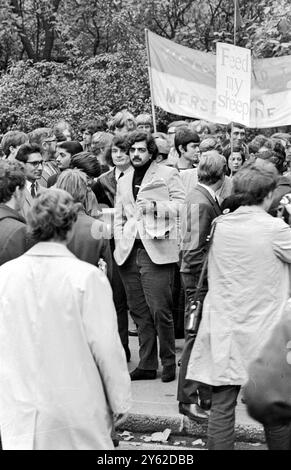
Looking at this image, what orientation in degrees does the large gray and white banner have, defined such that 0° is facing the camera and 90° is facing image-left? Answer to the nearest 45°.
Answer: approximately 0°

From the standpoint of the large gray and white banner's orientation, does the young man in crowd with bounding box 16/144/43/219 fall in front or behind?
in front

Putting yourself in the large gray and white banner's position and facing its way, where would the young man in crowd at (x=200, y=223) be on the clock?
The young man in crowd is roughly at 12 o'clock from the large gray and white banner.

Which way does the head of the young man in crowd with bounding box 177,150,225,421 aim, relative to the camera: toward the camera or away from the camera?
away from the camera

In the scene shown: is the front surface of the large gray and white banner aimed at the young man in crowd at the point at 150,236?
yes

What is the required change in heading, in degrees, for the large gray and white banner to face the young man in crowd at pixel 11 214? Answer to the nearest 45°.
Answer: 0° — it already faces them

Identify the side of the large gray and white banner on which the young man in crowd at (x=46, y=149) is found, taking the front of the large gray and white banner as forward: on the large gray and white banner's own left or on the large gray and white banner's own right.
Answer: on the large gray and white banner's own right

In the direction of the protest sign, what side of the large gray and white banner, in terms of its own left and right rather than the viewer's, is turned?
front
